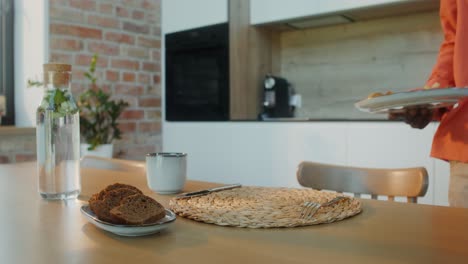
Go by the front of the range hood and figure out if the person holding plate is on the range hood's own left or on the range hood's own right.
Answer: on the range hood's own left

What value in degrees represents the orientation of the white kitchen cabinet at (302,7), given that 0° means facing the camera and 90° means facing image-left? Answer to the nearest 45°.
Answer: approximately 45°

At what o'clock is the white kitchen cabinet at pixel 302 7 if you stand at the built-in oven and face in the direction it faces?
The white kitchen cabinet is roughly at 9 o'clock from the built-in oven.

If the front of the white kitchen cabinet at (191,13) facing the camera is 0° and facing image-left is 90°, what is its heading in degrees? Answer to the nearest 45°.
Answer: approximately 45°

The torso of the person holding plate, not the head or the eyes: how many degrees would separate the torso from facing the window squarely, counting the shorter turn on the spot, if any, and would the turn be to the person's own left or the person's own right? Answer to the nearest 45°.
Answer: approximately 45° to the person's own right

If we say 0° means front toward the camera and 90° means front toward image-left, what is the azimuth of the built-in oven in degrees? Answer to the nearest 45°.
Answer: approximately 45°

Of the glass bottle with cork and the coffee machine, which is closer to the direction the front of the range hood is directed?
the glass bottle with cork

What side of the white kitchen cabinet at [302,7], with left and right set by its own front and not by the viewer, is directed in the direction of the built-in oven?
right
